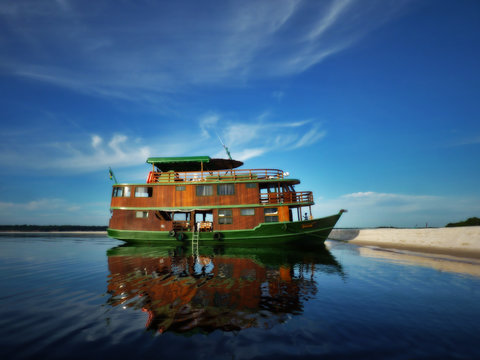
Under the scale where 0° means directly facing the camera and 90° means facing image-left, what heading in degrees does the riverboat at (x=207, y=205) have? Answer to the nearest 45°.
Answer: approximately 270°
